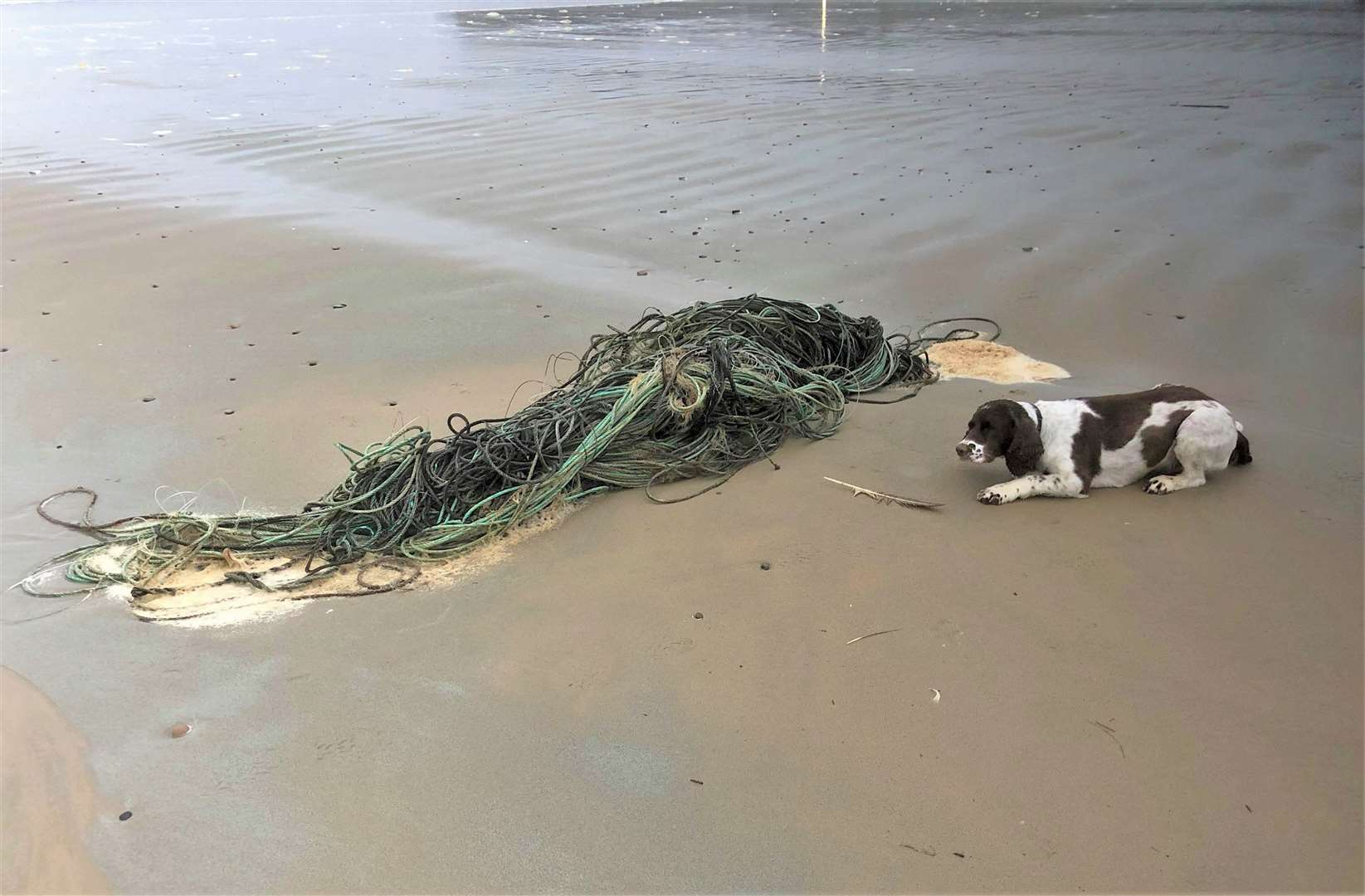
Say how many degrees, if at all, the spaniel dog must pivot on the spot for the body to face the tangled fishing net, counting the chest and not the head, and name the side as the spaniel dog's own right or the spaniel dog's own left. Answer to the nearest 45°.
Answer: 0° — it already faces it

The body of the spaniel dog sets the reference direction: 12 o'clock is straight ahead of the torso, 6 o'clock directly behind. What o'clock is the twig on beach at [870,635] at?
The twig on beach is roughly at 10 o'clock from the spaniel dog.

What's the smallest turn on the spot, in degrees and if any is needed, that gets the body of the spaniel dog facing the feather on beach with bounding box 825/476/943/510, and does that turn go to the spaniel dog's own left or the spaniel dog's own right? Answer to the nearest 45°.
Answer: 0° — it already faces it

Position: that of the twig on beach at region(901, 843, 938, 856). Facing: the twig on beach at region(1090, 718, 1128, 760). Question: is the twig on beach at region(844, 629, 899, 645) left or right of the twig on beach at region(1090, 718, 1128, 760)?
left

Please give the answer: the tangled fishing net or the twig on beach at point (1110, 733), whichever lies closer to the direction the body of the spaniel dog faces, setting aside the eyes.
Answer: the tangled fishing net

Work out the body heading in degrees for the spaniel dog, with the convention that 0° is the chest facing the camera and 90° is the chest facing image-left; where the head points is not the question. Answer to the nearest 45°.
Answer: approximately 90°

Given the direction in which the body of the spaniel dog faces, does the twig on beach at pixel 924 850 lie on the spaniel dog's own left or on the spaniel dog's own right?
on the spaniel dog's own left

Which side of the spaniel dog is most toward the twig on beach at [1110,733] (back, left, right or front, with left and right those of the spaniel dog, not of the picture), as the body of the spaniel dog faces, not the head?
left
